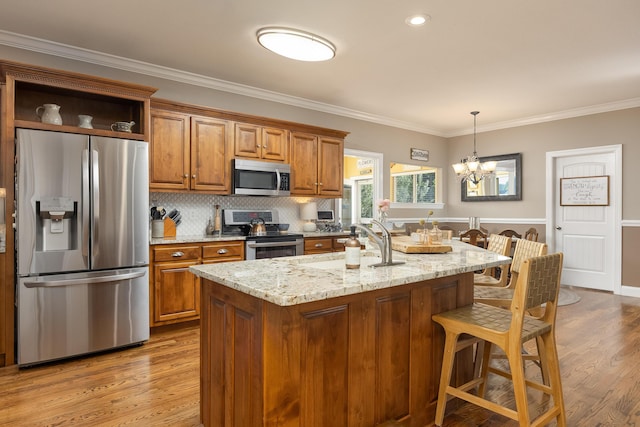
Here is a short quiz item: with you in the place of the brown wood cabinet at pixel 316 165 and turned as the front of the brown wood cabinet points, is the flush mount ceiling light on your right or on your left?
on your right

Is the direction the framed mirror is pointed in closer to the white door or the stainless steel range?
the stainless steel range

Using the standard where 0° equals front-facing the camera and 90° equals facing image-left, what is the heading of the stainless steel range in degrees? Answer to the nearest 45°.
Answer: approximately 315°

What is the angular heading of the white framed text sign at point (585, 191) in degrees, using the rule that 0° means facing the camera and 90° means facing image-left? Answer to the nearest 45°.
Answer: approximately 0°

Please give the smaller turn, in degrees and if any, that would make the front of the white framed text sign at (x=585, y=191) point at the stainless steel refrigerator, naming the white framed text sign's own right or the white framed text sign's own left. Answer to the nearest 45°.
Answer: approximately 45° to the white framed text sign's own right
